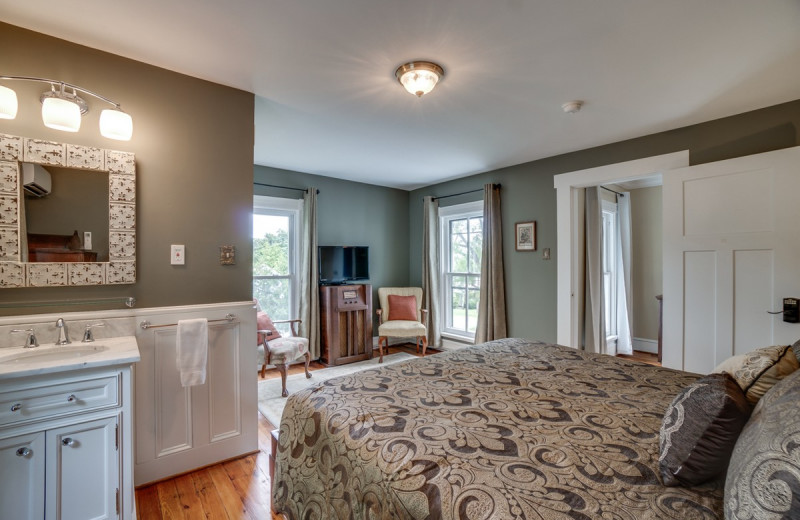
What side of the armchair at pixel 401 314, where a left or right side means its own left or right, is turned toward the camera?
front

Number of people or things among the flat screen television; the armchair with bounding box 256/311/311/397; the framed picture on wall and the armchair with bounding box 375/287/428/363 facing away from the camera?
0

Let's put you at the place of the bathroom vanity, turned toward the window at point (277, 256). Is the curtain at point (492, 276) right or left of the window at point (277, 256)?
right

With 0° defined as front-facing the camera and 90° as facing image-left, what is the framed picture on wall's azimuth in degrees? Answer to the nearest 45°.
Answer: approximately 45°

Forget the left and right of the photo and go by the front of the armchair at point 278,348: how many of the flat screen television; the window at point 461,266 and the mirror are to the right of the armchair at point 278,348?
1

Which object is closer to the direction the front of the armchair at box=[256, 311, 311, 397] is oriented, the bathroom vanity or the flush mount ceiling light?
the flush mount ceiling light

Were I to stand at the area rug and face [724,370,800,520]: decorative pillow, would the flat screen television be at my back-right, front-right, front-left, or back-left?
back-left

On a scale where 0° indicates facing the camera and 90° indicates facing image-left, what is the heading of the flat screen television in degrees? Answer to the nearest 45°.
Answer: approximately 315°

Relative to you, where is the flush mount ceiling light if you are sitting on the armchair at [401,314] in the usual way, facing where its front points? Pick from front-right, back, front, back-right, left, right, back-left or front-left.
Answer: front

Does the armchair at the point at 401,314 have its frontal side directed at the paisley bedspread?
yes

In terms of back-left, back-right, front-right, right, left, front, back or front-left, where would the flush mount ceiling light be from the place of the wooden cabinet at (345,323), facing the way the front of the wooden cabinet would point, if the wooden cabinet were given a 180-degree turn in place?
back-left

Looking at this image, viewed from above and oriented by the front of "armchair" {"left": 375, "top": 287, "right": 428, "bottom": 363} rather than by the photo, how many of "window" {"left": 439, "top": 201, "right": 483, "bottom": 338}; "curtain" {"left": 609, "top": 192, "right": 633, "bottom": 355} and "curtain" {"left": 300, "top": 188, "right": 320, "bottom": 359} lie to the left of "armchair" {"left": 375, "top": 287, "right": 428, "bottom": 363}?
2

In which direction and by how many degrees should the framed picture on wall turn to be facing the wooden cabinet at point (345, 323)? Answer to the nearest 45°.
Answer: approximately 45° to its right

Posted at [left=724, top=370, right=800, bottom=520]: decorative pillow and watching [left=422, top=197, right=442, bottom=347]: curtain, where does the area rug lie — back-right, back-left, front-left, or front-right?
front-left

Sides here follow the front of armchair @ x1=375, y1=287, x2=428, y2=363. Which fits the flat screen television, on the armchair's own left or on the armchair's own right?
on the armchair's own right

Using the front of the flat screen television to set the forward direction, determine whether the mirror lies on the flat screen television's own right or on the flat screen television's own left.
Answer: on the flat screen television's own right

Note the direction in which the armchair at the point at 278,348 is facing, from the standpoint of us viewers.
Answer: facing the viewer and to the right of the viewer
